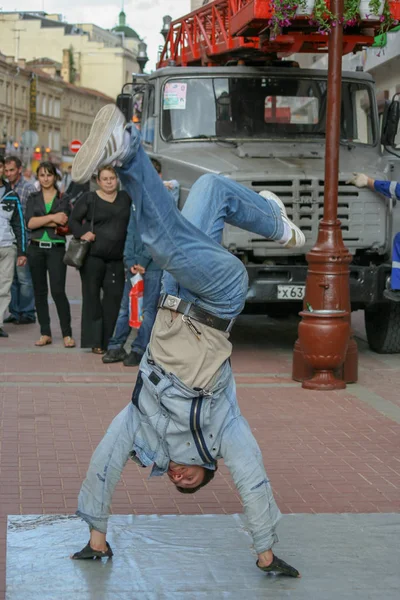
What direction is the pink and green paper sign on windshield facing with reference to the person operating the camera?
facing the viewer

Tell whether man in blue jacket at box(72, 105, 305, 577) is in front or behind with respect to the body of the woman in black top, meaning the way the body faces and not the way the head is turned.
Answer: in front

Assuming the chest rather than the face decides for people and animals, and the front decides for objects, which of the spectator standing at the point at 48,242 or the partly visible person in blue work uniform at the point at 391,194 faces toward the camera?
the spectator standing at the point at 48,242

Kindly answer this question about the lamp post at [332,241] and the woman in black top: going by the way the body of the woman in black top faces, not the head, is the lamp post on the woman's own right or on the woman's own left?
on the woman's own left

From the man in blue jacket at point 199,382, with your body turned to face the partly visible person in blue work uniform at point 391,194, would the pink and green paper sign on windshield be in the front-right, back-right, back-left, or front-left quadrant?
front-left

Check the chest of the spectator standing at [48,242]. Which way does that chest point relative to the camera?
toward the camera

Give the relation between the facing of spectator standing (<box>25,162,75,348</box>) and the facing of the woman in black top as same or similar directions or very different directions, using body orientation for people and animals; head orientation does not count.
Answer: same or similar directions

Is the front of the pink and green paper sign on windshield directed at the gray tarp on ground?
yes

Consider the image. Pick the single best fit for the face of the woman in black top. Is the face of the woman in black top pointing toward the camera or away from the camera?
toward the camera

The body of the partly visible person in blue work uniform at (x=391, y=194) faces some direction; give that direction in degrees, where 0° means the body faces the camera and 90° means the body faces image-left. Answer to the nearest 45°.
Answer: approximately 90°

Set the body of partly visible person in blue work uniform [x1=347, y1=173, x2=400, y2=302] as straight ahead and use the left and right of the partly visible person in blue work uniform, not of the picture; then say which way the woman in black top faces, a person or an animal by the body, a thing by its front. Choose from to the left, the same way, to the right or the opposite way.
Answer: to the left

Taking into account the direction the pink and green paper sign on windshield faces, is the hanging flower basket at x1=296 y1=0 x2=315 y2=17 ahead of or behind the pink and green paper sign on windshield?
ahead

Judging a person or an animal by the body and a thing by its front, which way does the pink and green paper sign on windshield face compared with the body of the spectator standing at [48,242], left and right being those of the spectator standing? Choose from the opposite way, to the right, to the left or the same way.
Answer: the same way

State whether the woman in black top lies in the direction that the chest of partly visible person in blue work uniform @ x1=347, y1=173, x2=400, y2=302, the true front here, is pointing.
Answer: yes

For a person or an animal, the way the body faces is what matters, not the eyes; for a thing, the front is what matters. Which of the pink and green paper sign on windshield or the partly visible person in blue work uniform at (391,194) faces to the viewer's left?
the partly visible person in blue work uniform

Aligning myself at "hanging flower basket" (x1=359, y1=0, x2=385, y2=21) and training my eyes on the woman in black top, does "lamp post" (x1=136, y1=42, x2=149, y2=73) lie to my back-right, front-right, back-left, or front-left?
front-right

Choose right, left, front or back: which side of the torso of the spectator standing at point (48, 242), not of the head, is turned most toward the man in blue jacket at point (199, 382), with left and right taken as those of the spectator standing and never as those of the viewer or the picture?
front

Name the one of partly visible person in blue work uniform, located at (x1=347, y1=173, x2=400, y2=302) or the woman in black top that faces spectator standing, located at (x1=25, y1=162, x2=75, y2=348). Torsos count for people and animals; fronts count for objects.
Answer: partly visible person in blue work uniform, located at (x1=347, y1=173, x2=400, y2=302)

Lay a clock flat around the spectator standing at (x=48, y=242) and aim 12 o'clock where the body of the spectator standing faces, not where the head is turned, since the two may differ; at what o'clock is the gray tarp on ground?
The gray tarp on ground is roughly at 12 o'clock from the spectator standing.
